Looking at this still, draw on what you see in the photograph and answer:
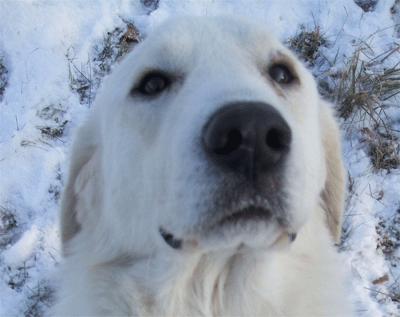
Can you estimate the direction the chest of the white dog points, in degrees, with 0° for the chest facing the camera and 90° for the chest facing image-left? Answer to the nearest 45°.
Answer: approximately 0°
